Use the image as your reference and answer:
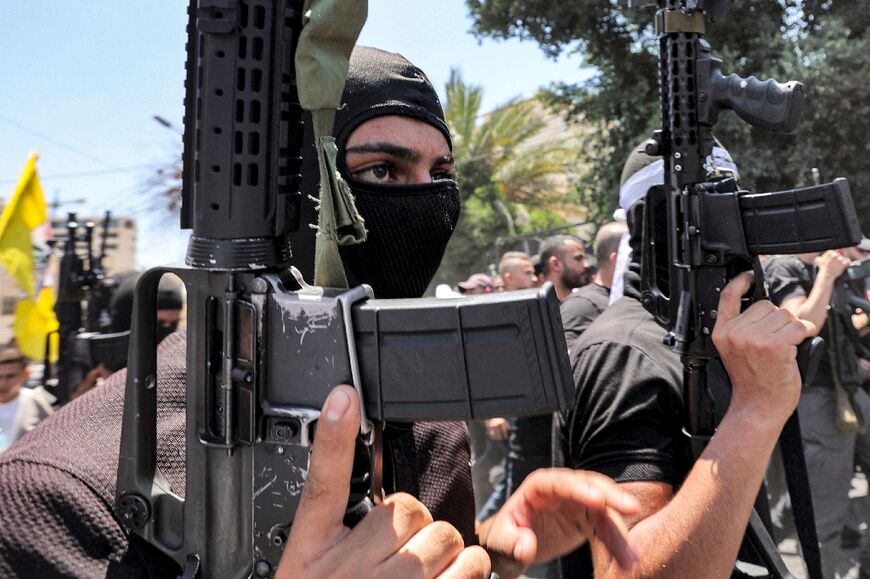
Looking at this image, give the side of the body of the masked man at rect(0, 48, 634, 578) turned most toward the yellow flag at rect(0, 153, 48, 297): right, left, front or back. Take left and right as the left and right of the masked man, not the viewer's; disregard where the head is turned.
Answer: back

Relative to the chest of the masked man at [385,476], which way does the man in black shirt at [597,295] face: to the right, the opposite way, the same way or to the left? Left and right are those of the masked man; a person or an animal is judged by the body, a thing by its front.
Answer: to the left

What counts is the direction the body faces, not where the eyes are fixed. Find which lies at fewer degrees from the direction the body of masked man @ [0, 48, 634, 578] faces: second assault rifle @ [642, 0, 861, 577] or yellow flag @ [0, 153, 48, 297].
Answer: the second assault rifle

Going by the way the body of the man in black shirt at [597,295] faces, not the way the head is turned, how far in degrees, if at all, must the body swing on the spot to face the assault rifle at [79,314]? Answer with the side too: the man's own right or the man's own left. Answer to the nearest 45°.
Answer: approximately 135° to the man's own left

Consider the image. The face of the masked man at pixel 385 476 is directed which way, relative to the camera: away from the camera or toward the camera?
toward the camera

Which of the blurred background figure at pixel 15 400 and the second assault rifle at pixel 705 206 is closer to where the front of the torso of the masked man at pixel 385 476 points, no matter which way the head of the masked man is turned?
the second assault rifle

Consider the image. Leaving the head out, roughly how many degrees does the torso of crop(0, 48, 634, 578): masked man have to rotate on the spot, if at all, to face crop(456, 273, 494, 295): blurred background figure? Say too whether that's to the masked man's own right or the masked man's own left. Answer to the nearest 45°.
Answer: approximately 135° to the masked man's own left

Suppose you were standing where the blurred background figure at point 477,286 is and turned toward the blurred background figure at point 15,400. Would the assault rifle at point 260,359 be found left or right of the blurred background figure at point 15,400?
left

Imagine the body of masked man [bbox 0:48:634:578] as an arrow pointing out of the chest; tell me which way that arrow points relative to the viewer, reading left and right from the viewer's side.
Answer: facing the viewer and to the right of the viewer

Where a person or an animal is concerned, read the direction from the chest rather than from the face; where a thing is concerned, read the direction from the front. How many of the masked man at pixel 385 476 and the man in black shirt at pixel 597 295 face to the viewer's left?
0

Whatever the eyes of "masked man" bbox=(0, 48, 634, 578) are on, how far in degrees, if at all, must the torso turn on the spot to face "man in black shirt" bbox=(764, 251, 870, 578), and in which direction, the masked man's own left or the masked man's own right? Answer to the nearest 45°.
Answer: approximately 90° to the masked man's own left

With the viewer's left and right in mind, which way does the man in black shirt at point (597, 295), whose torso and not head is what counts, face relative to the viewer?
facing away from the viewer and to the right of the viewer
